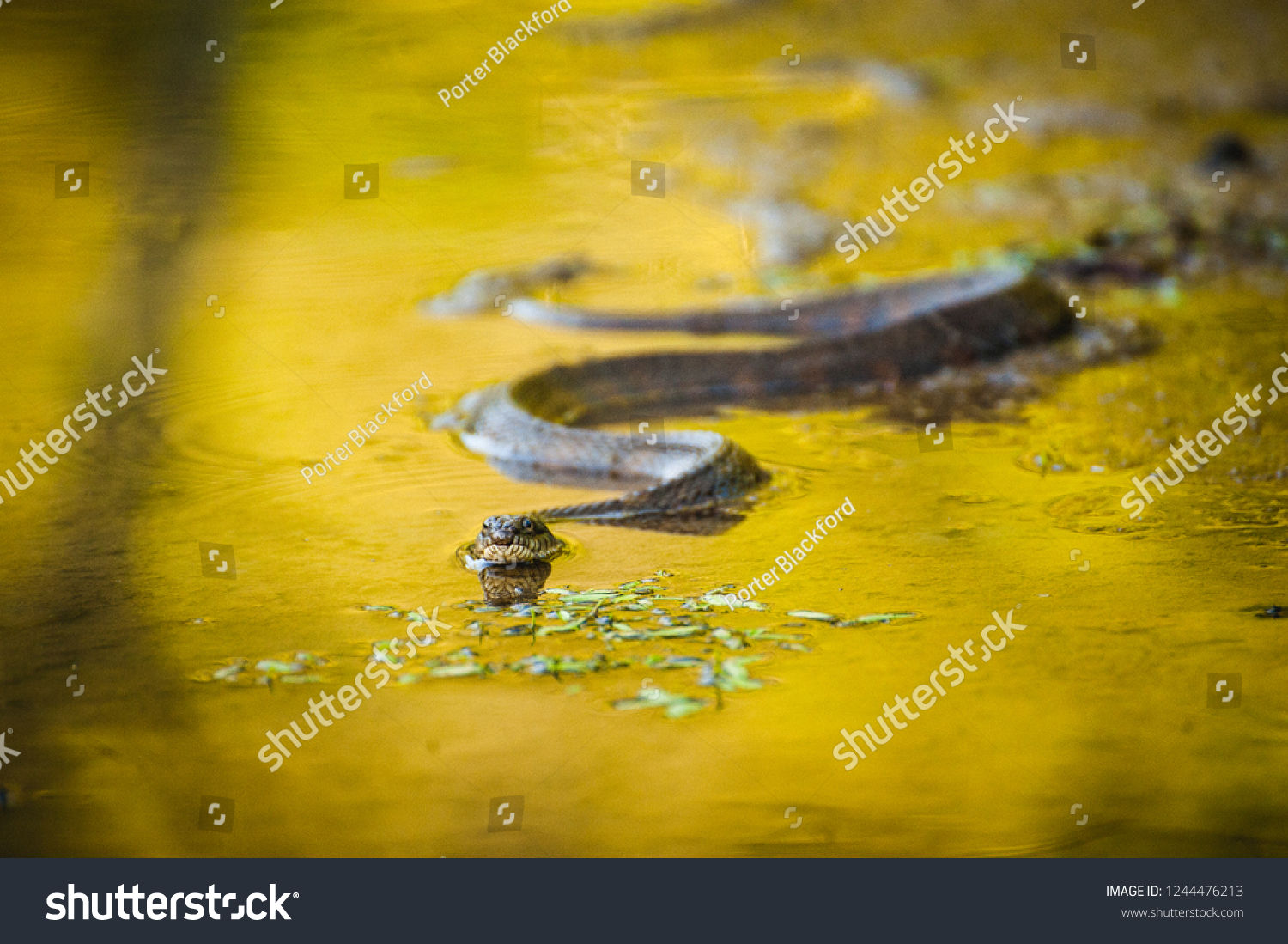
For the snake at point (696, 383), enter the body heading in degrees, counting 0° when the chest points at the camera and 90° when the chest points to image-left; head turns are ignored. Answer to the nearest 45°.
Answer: approximately 0°
